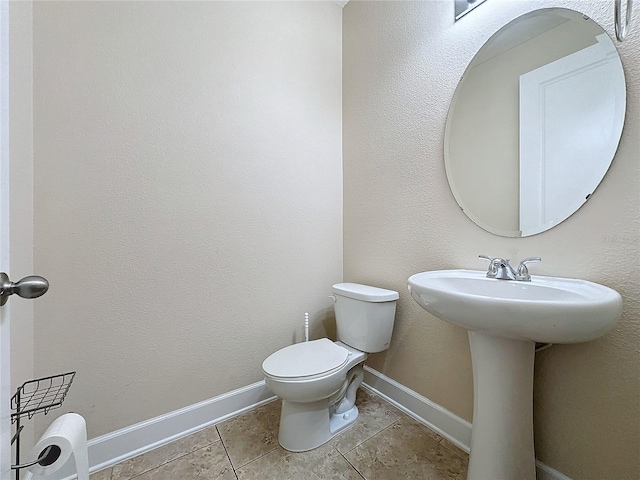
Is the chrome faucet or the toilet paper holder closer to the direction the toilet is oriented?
the toilet paper holder

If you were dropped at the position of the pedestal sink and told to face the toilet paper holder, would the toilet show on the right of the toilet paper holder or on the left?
right

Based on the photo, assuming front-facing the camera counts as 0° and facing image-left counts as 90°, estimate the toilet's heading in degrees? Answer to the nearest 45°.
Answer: approximately 45°

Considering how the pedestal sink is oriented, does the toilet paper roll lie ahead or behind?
ahead

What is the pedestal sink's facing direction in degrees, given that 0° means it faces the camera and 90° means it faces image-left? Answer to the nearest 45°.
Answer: approximately 45°

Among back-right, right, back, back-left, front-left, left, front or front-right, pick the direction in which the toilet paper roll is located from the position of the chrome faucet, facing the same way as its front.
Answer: front

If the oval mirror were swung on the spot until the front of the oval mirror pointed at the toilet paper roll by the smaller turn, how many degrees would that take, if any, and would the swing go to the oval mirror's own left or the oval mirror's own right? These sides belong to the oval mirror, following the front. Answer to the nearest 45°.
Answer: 0° — it already faces it

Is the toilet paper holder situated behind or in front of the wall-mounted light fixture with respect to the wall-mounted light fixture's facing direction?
in front

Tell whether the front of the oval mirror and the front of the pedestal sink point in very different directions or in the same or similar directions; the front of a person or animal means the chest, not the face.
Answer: same or similar directions

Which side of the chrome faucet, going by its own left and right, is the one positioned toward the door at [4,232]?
front
